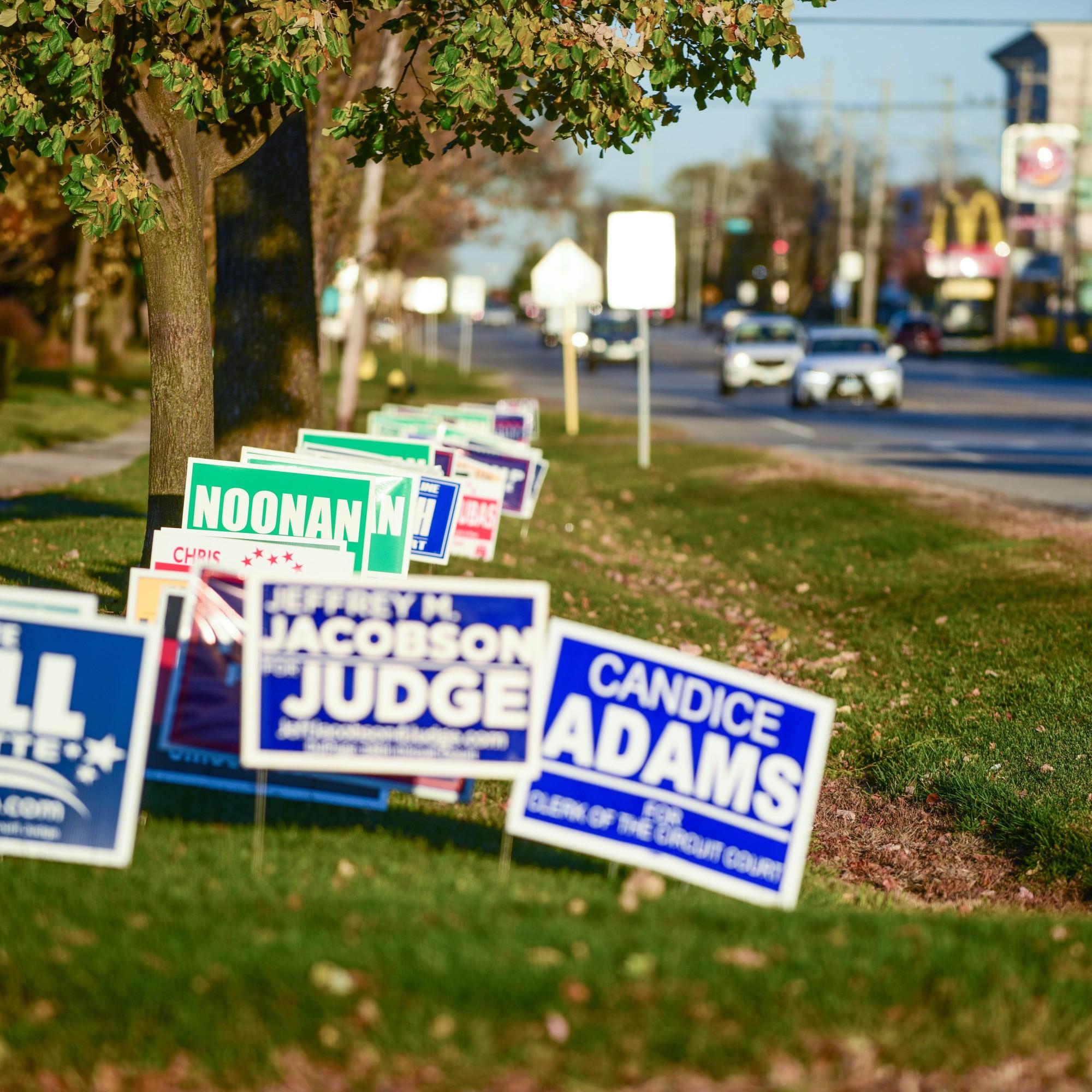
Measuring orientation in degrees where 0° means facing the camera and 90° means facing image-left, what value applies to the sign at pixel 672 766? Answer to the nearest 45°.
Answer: approximately 0°

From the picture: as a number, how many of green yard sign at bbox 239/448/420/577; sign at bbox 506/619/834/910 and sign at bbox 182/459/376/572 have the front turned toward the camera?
3

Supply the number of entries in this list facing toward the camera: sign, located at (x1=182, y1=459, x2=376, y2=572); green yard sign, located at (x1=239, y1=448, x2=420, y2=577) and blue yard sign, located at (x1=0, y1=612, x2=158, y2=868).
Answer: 3

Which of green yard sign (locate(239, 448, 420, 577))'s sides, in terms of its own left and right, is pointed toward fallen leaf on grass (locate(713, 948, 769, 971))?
front

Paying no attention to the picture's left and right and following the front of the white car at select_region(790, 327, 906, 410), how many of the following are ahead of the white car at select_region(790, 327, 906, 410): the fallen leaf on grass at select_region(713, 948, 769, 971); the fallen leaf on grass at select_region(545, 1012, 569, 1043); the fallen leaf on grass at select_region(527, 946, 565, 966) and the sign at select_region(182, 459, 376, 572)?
4

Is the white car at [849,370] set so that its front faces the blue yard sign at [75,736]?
yes

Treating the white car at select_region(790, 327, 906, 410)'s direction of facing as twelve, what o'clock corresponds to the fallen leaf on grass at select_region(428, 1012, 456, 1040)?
The fallen leaf on grass is roughly at 12 o'clock from the white car.

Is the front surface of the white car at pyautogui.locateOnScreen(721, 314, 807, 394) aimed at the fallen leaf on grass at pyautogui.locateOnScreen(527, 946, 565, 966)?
yes

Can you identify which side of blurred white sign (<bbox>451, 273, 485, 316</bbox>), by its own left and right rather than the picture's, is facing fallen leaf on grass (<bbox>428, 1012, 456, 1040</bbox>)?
front
